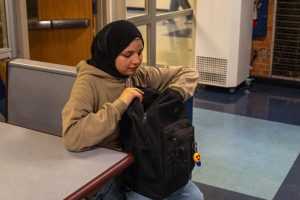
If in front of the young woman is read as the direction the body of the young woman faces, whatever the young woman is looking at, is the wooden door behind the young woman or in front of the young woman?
behind
